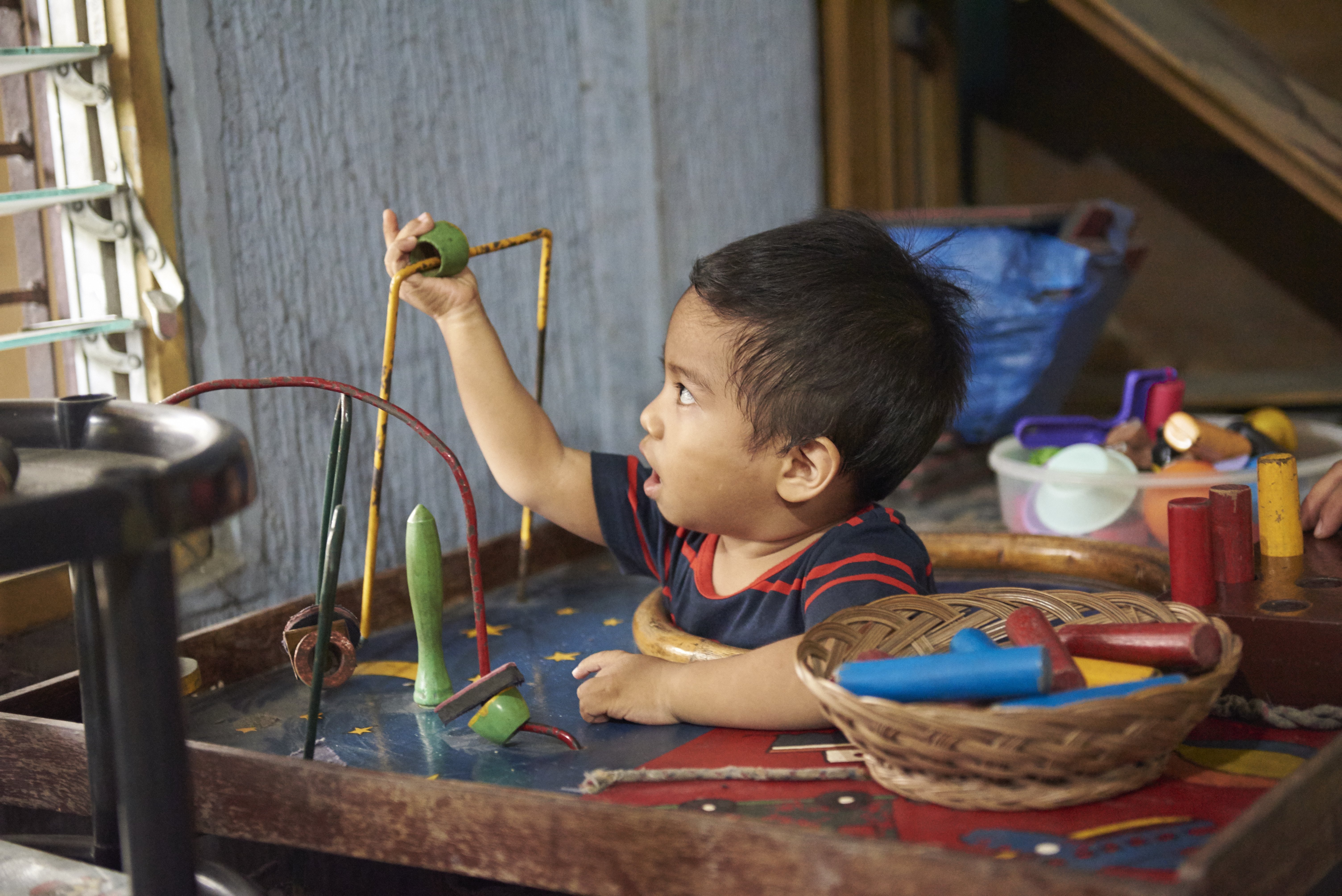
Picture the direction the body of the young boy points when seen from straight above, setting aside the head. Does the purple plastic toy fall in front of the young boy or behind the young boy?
behind

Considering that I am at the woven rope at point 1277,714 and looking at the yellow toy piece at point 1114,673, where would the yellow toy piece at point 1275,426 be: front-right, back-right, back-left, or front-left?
back-right

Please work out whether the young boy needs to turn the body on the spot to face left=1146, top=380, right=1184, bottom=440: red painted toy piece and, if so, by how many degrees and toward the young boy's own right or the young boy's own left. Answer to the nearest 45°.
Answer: approximately 180°

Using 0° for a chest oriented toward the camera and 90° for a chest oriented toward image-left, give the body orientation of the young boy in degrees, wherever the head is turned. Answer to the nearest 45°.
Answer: approximately 45°

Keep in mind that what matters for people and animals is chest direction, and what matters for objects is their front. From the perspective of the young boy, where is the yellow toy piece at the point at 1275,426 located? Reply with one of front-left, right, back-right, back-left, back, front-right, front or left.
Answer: back

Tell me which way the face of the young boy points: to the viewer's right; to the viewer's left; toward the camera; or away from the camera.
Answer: to the viewer's left
